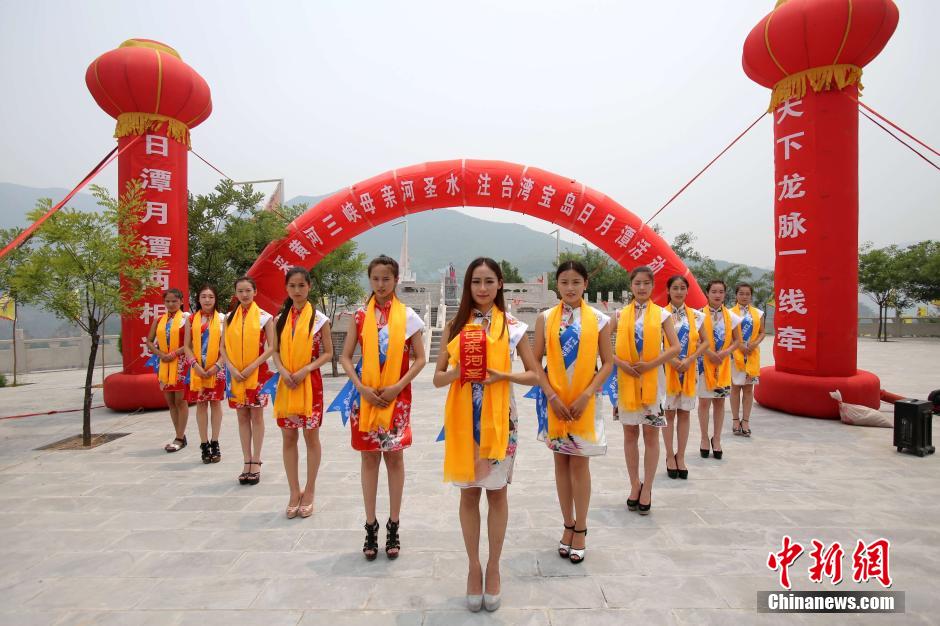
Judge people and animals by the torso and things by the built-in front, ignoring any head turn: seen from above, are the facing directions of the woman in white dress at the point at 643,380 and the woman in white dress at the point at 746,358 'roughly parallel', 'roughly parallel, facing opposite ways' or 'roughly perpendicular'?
roughly parallel

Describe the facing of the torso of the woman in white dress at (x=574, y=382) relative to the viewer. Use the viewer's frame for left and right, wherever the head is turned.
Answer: facing the viewer

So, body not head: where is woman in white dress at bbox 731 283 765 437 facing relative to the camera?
toward the camera

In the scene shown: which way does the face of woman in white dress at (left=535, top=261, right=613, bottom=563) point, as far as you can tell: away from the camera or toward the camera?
toward the camera

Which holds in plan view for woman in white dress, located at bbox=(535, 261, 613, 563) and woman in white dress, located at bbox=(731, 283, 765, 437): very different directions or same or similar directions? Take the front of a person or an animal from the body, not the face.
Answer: same or similar directions

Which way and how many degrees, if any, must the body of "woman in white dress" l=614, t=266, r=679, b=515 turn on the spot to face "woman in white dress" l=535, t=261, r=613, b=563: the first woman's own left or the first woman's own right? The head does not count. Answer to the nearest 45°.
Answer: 0° — they already face them

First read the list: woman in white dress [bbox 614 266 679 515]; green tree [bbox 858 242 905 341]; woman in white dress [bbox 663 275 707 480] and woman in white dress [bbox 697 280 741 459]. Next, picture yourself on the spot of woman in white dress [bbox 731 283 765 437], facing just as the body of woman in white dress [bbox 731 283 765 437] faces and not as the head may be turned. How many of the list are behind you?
1

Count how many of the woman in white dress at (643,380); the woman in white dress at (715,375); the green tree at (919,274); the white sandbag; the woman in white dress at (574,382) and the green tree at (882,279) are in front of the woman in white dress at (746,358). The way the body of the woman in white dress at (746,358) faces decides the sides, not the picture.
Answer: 3

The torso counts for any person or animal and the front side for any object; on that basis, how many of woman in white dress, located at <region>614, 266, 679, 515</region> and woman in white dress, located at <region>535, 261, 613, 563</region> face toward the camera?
2

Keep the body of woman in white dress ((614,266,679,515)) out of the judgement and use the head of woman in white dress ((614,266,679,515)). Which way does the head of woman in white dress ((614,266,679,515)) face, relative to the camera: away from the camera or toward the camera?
toward the camera

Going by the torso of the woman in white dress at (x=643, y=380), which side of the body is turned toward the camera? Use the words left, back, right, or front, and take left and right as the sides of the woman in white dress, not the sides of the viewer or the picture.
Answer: front

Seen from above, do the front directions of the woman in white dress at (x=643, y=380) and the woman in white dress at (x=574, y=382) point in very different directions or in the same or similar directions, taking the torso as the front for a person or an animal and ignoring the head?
same or similar directions

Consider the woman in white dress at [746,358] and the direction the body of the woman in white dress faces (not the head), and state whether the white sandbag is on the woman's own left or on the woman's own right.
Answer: on the woman's own left

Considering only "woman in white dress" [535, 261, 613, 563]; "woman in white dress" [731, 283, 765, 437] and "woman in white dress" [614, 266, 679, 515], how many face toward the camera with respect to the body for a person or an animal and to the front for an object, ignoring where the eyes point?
3
